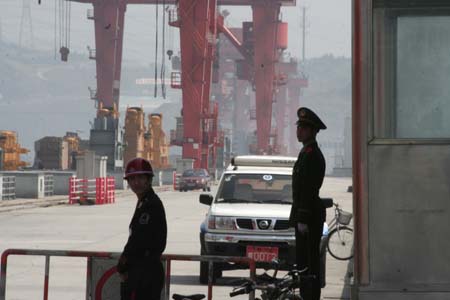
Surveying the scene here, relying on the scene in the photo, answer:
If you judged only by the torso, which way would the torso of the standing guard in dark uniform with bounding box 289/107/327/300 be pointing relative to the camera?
to the viewer's left

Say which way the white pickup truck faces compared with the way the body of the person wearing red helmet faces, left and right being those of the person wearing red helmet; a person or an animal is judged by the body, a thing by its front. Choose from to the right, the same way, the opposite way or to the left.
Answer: to the left

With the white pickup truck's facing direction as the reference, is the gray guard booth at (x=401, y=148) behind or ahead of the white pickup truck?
ahead

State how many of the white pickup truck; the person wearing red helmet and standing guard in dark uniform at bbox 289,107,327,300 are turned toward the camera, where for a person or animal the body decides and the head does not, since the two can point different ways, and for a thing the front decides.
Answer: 1

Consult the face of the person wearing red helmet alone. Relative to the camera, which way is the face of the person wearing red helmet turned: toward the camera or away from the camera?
toward the camera

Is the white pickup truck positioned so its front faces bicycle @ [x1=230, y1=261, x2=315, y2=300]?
yes

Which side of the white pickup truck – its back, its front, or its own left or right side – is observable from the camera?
front

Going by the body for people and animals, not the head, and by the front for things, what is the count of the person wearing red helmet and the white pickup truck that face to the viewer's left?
1

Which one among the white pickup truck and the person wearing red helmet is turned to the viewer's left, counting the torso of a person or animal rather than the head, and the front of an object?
the person wearing red helmet

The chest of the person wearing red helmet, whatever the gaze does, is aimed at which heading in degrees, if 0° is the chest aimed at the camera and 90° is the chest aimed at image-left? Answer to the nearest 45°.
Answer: approximately 90°

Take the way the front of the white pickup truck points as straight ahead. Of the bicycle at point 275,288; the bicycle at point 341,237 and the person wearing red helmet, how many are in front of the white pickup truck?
2

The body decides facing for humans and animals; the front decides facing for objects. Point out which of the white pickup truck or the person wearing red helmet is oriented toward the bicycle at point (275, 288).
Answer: the white pickup truck
